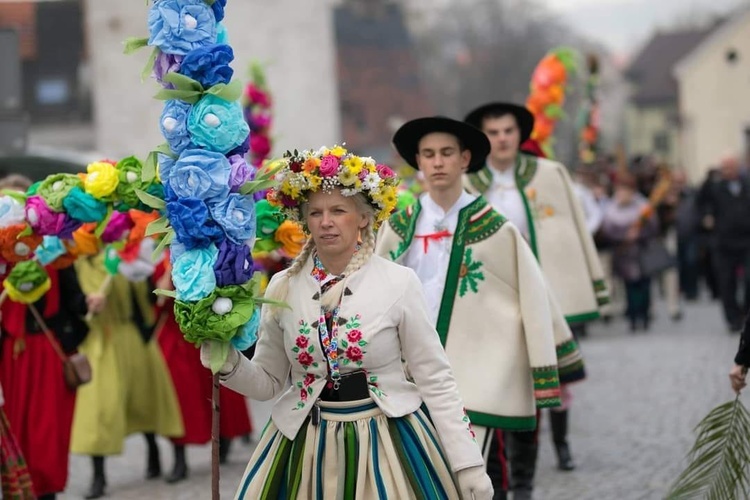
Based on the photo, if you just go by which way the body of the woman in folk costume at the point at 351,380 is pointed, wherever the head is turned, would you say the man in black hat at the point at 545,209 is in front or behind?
behind

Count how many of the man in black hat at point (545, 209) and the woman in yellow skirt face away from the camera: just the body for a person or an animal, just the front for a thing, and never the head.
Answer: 0

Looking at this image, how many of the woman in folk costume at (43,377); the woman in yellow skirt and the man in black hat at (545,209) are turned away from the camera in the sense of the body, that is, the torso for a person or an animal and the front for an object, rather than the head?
0

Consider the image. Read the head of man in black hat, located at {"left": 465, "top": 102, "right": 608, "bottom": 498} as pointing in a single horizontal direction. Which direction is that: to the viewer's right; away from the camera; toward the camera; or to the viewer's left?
toward the camera

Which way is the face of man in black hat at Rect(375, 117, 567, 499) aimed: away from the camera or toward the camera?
toward the camera

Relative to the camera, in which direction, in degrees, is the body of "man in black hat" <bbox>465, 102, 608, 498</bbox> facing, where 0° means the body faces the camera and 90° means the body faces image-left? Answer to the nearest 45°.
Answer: approximately 45°

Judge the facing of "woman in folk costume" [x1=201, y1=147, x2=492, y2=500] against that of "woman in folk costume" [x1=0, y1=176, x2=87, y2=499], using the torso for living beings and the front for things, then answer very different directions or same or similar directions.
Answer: same or similar directions

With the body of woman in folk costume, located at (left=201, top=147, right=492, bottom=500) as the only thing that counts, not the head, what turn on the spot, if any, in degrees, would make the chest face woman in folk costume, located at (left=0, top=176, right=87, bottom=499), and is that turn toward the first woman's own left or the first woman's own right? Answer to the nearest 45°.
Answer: approximately 90° to the first woman's own right

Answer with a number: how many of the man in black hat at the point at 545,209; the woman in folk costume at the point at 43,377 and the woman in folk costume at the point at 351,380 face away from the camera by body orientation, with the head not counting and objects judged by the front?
0

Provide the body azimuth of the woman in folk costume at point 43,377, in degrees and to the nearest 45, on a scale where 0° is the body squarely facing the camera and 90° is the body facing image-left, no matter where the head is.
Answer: approximately 45°

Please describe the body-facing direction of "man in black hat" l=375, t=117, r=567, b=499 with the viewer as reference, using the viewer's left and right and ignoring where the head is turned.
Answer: facing the viewer and to the left of the viewer

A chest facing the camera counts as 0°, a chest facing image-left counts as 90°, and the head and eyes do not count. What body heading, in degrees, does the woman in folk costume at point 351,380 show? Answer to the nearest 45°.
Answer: approximately 45°

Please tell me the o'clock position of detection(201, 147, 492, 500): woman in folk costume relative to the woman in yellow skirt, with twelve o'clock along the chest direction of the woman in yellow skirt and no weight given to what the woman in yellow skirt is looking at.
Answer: The woman in folk costume is roughly at 10 o'clock from the woman in yellow skirt.

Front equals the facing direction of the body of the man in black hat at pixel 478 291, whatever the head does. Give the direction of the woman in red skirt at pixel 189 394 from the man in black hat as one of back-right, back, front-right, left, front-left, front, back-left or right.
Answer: right

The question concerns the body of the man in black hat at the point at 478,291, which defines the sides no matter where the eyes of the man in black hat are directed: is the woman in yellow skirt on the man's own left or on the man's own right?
on the man's own right
